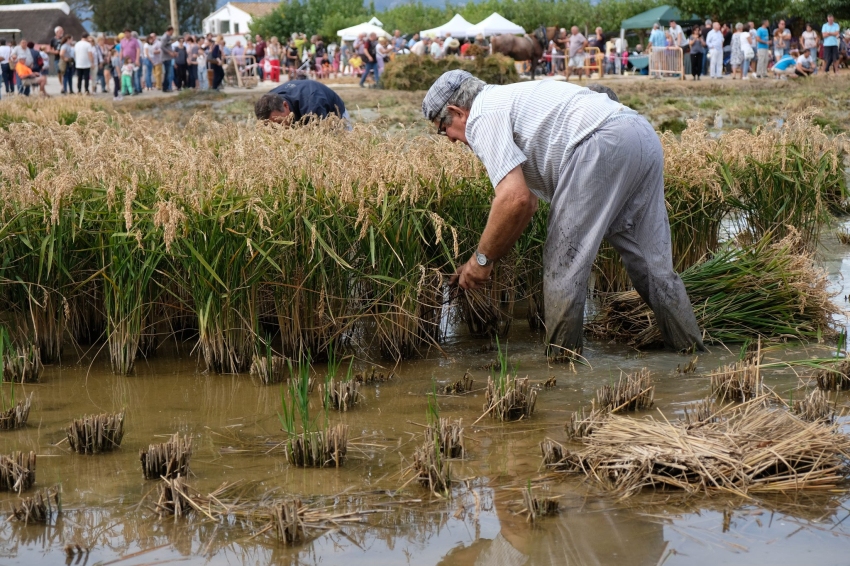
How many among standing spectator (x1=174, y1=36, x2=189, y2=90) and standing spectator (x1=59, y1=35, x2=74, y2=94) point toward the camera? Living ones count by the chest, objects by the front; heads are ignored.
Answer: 1

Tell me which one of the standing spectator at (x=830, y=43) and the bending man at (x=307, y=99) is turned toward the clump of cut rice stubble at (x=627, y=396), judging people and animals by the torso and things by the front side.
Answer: the standing spectator

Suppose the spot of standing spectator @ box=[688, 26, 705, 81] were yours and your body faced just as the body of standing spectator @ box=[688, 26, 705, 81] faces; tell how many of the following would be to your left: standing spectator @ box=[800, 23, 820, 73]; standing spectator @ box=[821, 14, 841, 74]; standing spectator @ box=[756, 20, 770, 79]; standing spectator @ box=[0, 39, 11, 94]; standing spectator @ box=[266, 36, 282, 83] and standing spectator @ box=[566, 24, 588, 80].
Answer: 3

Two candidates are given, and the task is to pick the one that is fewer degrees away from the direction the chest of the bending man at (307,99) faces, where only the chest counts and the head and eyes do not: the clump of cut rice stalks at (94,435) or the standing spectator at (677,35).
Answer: the clump of cut rice stalks

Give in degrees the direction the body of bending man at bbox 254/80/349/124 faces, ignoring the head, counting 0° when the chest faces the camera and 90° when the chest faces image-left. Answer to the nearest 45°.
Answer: approximately 90°

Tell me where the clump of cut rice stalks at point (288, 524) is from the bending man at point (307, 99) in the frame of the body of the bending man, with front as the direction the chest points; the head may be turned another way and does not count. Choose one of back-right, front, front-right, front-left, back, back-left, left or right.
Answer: left

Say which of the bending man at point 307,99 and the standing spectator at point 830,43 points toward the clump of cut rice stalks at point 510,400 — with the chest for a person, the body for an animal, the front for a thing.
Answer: the standing spectator

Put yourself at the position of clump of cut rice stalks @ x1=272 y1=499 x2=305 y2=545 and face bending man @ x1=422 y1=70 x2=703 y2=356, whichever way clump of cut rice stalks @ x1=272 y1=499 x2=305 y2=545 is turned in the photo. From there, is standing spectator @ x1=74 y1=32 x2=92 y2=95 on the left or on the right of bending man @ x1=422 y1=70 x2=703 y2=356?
left

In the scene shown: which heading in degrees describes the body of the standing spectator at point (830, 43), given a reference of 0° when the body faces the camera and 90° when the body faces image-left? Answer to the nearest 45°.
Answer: approximately 0°
